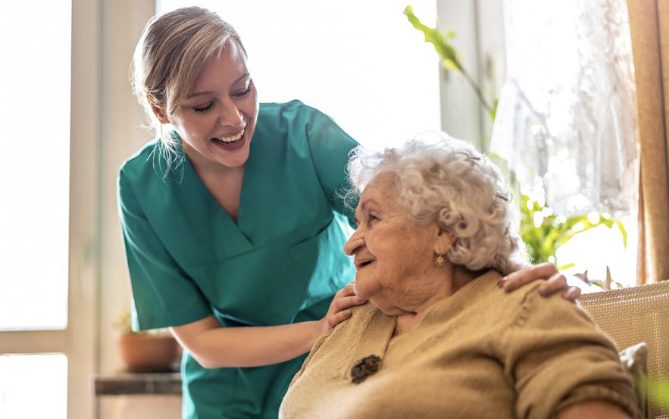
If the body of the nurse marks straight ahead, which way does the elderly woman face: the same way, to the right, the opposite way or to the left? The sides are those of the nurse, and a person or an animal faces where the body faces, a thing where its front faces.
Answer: to the right

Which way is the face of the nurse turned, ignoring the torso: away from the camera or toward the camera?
toward the camera

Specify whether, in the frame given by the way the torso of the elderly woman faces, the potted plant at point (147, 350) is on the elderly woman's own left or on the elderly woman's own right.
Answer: on the elderly woman's own right

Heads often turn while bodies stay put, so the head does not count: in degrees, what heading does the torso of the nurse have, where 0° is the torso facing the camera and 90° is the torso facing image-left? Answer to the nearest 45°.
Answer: approximately 315°

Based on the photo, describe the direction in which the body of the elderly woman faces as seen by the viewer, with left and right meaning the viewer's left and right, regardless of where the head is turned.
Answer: facing the viewer and to the left of the viewer

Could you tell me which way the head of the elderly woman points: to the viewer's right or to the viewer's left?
to the viewer's left

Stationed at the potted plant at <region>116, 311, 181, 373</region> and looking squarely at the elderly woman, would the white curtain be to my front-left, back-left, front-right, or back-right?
front-left

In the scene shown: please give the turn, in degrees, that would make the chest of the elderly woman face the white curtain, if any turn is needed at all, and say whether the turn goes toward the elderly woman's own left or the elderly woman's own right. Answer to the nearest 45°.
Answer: approximately 135° to the elderly woman's own right

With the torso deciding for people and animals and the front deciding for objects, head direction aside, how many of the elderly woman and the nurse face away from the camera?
0
